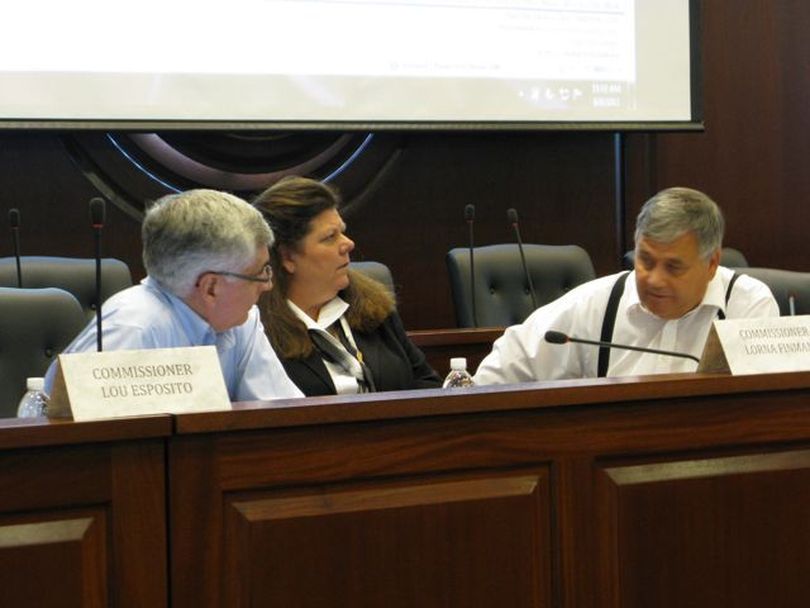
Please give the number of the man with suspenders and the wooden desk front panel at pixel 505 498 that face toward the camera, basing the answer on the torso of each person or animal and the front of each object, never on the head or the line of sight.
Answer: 2

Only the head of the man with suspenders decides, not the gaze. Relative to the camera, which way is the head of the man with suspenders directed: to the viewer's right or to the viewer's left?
to the viewer's left

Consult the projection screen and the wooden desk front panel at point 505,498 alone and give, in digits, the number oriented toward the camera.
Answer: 2

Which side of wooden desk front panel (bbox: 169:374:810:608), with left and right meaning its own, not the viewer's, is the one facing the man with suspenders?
back

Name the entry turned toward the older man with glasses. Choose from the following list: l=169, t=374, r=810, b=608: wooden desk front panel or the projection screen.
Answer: the projection screen
